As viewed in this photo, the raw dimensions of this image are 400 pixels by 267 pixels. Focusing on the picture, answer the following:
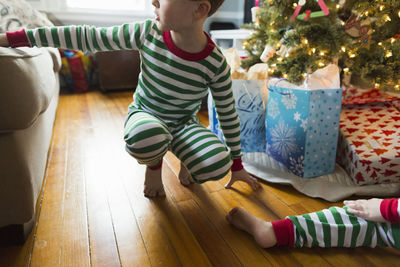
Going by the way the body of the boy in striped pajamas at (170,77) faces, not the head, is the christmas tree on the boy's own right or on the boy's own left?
on the boy's own left

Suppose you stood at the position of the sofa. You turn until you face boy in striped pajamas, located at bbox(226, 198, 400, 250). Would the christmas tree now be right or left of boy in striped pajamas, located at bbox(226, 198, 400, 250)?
left
